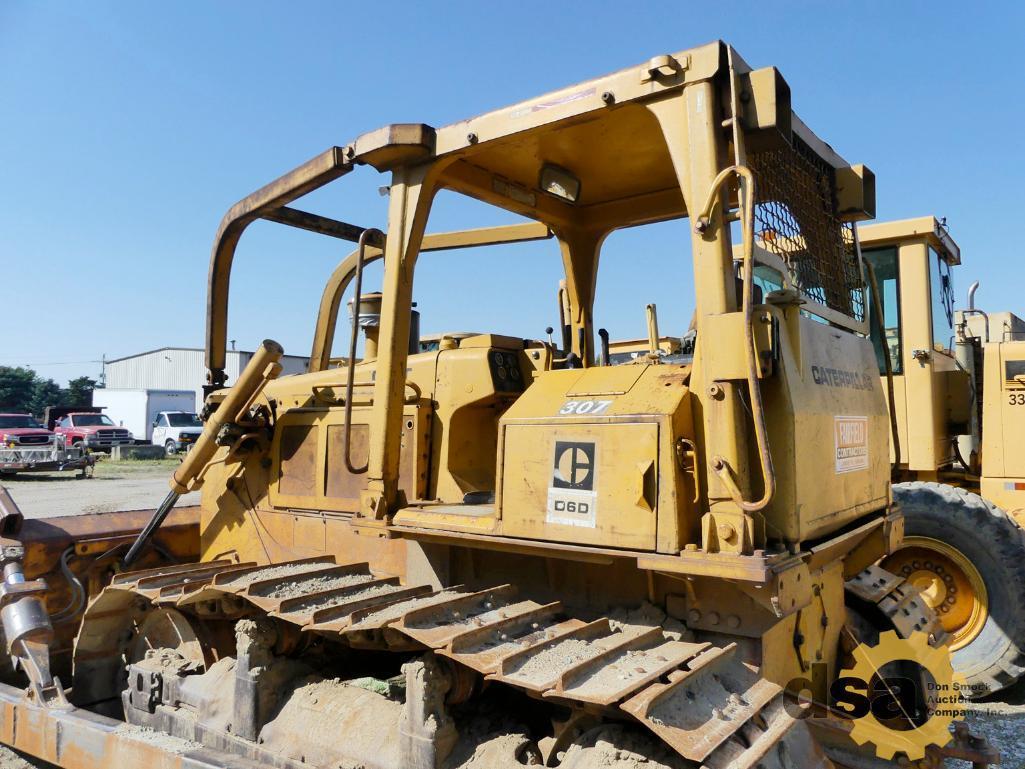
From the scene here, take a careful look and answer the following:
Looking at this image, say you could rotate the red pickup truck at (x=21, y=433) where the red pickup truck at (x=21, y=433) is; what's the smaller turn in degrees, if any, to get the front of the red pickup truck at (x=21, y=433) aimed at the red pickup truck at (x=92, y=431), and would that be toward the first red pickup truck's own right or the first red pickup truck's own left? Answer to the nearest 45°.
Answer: approximately 135° to the first red pickup truck's own left

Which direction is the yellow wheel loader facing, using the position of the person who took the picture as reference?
facing to the left of the viewer

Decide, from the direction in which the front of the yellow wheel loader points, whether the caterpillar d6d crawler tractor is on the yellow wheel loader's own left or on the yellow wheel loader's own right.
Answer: on the yellow wheel loader's own left

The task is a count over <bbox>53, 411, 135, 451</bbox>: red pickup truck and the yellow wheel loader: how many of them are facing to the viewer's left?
1

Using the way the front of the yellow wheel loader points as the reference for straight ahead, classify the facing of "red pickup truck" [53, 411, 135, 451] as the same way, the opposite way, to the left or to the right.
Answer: the opposite way

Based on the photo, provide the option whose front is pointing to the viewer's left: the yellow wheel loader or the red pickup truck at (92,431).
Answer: the yellow wheel loader

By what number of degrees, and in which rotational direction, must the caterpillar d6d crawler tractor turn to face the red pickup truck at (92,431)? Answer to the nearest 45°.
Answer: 0° — it already faces it
